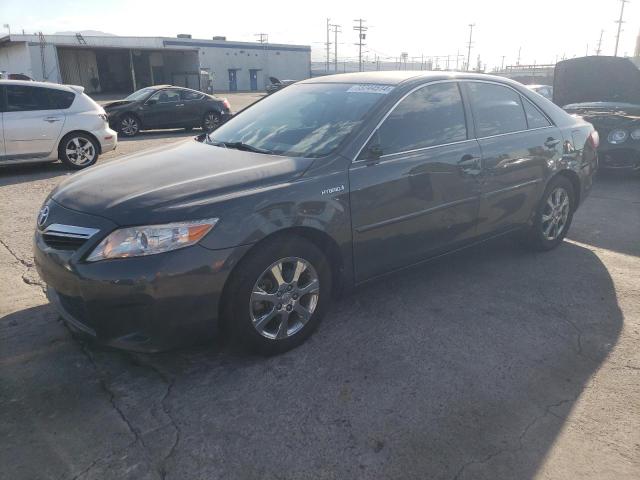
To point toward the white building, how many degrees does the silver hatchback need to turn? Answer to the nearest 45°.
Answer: approximately 90° to its right

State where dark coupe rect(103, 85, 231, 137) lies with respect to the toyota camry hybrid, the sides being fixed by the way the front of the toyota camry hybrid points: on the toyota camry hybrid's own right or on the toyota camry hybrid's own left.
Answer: on the toyota camry hybrid's own right

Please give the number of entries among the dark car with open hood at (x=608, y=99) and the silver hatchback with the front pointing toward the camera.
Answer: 1

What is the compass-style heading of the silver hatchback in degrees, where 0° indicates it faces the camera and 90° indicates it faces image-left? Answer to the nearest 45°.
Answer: approximately 90°

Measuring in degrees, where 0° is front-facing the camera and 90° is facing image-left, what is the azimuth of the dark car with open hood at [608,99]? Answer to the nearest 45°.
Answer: approximately 0°

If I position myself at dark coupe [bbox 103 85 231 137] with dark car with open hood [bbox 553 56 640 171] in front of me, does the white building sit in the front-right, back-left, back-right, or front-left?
back-left

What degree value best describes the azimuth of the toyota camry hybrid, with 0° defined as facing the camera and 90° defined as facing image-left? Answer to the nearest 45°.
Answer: approximately 45°

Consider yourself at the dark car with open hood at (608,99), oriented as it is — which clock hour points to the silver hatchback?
The silver hatchback is roughly at 2 o'clock from the dark car with open hood.

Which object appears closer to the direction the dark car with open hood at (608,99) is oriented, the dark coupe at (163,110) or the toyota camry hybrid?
the toyota camry hybrid

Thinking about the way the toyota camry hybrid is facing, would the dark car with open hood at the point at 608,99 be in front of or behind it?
behind

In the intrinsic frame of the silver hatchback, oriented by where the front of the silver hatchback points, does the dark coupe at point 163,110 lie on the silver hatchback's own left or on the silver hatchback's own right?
on the silver hatchback's own right

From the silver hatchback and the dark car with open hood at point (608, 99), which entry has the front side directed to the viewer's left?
the silver hatchback

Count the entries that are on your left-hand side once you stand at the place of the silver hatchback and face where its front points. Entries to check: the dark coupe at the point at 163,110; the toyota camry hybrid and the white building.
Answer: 1
